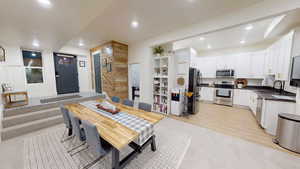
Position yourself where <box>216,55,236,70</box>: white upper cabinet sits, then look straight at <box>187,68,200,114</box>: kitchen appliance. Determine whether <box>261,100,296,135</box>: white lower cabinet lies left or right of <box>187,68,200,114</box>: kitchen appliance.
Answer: left

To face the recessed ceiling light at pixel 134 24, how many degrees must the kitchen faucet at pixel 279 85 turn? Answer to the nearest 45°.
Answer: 0° — it already faces it

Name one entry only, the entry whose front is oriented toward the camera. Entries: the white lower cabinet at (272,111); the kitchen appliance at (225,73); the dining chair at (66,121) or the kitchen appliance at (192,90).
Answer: the kitchen appliance at (225,73)

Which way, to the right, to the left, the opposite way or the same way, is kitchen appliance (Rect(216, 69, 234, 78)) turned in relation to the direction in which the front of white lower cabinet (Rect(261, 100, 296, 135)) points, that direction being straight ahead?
to the left

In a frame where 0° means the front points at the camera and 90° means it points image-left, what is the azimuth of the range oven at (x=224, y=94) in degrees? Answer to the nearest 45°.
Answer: approximately 0°

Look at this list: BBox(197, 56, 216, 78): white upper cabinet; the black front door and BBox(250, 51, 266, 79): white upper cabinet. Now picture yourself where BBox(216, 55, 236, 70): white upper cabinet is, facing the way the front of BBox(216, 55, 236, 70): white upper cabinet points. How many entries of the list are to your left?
1

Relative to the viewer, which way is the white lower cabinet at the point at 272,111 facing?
to the viewer's left

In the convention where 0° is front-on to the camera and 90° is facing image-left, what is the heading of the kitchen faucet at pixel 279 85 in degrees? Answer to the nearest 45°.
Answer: approximately 45°

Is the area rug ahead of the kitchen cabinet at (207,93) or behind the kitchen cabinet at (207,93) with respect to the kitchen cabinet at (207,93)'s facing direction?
ahead

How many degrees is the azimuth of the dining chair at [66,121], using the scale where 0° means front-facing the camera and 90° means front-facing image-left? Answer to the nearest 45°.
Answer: approximately 225°

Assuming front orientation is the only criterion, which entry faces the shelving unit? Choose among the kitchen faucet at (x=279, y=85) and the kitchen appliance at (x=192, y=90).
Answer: the kitchen faucet at (x=279, y=85)

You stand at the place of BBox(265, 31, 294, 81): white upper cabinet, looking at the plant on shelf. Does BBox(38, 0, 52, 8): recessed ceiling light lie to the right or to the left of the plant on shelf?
left

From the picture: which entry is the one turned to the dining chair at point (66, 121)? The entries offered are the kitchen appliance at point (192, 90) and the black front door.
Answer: the black front door

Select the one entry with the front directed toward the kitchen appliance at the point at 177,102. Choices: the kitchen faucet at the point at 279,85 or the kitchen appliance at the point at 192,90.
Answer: the kitchen faucet at the point at 279,85
